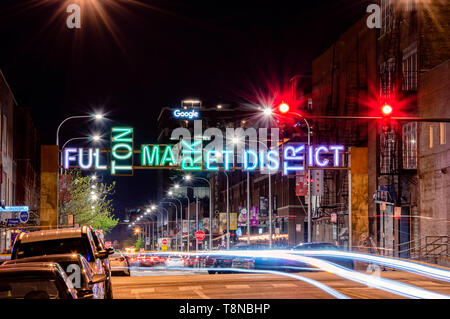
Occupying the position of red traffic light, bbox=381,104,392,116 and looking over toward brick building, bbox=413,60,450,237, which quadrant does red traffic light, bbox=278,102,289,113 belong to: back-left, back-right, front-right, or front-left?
back-left

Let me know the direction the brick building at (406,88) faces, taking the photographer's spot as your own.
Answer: facing the viewer and to the left of the viewer

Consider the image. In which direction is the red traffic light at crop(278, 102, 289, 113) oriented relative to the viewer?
toward the camera

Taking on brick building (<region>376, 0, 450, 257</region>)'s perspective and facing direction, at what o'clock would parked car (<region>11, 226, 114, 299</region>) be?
The parked car is roughly at 11 o'clock from the brick building.

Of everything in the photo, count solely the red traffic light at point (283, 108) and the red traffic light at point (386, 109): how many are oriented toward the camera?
2

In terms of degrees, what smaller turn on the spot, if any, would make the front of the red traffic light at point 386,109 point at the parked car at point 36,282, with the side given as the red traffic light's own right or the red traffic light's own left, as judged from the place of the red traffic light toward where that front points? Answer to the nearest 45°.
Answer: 0° — it already faces it

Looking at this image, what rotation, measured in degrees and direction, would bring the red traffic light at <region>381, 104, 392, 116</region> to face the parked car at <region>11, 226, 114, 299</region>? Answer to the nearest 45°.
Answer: approximately 45° to its right

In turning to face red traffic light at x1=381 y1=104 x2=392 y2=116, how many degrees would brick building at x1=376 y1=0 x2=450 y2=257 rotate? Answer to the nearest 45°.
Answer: approximately 45° to its left

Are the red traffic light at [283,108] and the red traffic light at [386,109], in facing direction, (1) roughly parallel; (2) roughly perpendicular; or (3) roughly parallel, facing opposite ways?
roughly parallel

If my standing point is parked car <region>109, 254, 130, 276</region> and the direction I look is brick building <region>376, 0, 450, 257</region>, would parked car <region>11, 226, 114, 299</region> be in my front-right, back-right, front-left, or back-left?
back-right

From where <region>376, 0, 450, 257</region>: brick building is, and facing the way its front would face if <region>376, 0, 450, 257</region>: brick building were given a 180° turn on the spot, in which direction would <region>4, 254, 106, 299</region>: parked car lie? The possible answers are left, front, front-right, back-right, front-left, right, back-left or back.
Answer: back-right

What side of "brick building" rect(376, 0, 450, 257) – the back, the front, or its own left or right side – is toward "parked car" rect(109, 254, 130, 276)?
front

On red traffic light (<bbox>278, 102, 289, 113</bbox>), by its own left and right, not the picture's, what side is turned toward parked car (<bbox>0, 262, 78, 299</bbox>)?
front

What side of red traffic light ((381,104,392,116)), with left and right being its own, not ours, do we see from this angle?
front
